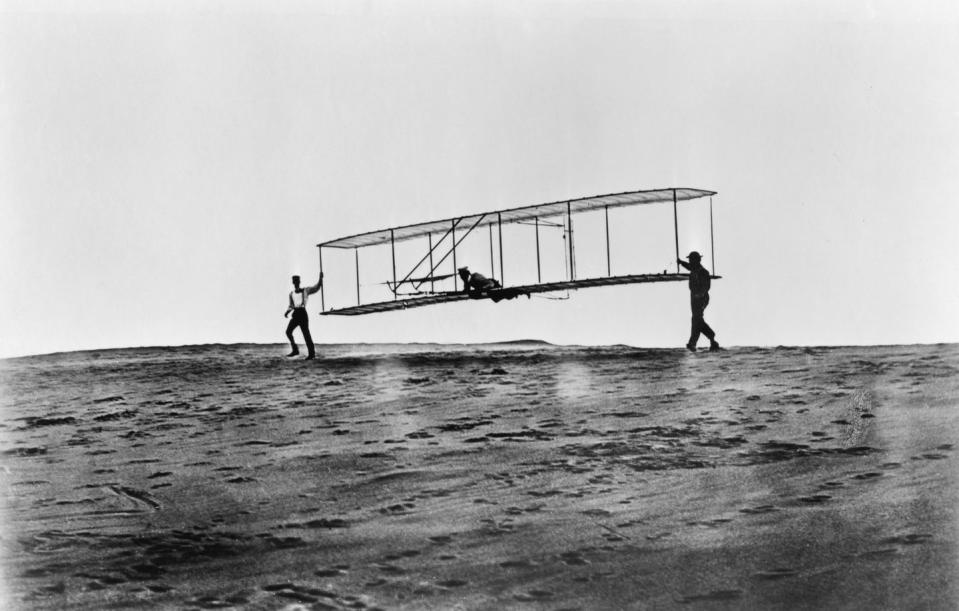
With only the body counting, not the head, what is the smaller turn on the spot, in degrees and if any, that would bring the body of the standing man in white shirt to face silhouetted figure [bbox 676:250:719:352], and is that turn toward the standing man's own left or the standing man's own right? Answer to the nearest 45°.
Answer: approximately 135° to the standing man's own left

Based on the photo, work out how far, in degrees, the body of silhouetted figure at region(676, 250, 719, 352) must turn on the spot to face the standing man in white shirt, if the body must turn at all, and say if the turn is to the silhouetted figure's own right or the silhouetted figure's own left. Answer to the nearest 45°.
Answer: approximately 45° to the silhouetted figure's own right

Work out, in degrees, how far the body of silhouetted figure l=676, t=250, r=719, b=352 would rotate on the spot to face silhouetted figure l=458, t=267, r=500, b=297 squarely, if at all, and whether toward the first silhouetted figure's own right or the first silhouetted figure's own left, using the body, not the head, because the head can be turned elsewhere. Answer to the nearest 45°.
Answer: approximately 45° to the first silhouetted figure's own right

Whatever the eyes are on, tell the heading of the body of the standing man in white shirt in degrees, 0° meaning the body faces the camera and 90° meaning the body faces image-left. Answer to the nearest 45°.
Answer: approximately 45°

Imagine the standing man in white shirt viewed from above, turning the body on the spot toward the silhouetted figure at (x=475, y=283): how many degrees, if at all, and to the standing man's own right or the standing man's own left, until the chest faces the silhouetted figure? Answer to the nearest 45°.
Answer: approximately 135° to the standing man's own left

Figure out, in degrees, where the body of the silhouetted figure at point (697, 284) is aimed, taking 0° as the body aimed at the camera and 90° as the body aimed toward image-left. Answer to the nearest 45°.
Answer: approximately 45°
